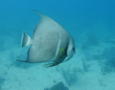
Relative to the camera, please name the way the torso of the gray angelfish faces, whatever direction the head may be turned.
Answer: to the viewer's right
